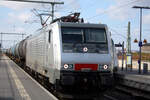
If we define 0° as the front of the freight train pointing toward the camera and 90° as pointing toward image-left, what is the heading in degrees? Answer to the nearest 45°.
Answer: approximately 315°
